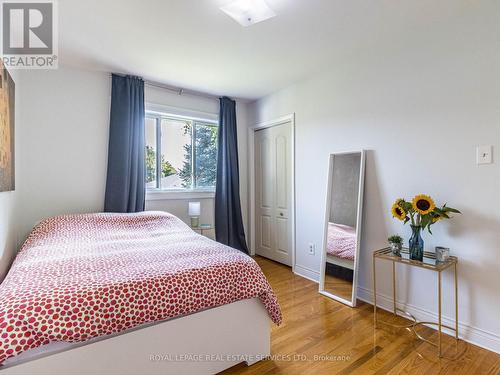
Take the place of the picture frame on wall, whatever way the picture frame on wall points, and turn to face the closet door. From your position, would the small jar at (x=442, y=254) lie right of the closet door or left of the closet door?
right

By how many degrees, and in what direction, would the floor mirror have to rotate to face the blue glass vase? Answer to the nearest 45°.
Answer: approximately 90° to its left

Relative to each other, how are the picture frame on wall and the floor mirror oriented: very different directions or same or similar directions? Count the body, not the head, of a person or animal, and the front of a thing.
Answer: very different directions

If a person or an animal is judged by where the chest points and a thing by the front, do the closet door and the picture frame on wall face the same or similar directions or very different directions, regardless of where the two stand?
very different directions

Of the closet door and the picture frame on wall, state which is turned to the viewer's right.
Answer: the picture frame on wall

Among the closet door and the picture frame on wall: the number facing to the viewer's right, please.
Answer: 1

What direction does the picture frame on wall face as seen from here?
to the viewer's right

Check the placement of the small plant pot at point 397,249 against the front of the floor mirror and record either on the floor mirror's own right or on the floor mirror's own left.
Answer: on the floor mirror's own left

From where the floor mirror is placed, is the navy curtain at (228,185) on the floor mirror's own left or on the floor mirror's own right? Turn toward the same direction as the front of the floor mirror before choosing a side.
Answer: on the floor mirror's own right

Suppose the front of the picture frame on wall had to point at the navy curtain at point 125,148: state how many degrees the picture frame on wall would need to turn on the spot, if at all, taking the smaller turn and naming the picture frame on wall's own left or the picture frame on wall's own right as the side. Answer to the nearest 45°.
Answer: approximately 45° to the picture frame on wall's own left
